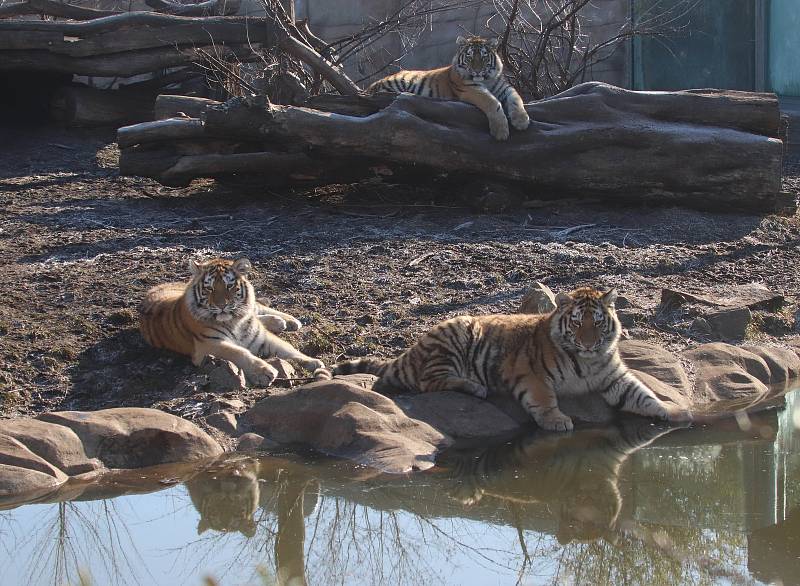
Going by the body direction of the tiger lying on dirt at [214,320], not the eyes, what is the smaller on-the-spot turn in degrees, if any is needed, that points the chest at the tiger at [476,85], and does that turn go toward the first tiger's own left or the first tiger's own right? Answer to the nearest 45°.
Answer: approximately 90° to the first tiger's own left

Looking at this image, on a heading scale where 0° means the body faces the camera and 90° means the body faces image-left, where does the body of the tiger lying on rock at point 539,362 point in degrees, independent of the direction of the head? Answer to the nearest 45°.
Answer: approximately 315°

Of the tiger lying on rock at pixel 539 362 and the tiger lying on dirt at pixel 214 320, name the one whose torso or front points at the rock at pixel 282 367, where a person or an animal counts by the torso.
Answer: the tiger lying on dirt

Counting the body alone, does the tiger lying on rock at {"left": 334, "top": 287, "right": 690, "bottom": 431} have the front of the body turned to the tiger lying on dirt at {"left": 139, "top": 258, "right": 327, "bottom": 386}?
no

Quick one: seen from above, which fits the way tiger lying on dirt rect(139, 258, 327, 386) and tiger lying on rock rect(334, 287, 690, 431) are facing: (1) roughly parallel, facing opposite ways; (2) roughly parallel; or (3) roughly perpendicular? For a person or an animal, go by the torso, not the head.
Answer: roughly parallel

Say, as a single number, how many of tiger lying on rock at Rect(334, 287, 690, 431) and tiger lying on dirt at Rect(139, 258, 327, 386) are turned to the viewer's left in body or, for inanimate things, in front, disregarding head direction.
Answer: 0

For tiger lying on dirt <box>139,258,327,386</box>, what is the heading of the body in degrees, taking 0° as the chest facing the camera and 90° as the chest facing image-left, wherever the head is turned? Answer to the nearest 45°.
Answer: approximately 315°

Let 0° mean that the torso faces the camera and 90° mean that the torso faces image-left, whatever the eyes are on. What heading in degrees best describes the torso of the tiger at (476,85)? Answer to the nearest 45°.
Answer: approximately 315°

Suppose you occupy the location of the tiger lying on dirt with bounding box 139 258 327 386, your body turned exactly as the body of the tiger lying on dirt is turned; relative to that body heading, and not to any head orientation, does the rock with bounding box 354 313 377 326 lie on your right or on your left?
on your left

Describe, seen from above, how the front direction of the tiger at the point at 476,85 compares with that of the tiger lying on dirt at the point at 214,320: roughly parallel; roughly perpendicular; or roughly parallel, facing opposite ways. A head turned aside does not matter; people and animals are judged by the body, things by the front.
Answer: roughly parallel

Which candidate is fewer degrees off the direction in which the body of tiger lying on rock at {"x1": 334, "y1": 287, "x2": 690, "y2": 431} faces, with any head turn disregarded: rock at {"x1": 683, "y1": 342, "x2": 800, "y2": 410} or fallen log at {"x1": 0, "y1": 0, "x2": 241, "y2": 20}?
the rock

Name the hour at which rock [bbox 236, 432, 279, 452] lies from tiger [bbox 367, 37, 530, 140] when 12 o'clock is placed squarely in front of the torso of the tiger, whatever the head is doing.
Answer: The rock is roughly at 2 o'clock from the tiger.

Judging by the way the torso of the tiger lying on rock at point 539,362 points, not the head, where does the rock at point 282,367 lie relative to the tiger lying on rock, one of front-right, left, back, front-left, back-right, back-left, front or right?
back-right

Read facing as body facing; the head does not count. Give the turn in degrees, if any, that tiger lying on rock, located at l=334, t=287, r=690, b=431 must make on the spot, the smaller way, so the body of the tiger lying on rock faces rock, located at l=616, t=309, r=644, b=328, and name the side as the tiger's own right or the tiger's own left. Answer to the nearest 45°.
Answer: approximately 90° to the tiger's own left

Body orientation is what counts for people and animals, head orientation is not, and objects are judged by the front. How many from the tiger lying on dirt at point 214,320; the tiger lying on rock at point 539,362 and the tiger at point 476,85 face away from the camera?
0

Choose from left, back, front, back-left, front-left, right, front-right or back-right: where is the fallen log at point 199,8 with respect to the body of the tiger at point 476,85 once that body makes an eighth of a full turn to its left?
back-left

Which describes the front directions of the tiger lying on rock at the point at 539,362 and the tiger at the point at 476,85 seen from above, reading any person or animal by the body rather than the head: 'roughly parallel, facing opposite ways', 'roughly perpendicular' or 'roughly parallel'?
roughly parallel
